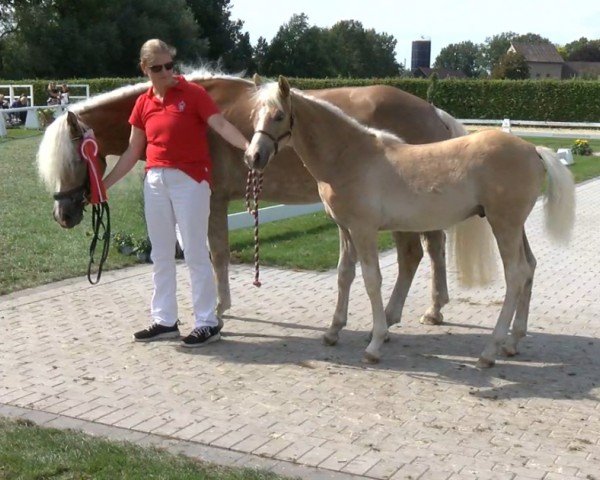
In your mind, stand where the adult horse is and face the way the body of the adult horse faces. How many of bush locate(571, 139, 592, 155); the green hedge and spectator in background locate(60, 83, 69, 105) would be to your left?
0

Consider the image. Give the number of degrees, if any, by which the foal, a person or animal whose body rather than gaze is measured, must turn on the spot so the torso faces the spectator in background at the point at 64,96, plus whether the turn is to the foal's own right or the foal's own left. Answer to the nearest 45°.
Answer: approximately 45° to the foal's own right

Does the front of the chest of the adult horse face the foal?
no

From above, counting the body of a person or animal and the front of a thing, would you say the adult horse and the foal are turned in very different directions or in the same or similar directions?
same or similar directions

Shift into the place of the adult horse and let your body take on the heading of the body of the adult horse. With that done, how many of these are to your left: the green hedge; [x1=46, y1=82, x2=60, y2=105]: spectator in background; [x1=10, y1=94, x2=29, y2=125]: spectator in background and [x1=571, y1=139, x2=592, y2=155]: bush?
0

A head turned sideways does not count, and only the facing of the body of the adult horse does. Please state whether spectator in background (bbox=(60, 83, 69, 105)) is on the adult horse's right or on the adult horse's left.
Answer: on the adult horse's right

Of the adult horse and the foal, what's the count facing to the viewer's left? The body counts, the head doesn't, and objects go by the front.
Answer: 2

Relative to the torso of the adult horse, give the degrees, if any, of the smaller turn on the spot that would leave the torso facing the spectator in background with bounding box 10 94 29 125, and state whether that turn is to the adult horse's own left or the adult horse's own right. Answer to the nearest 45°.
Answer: approximately 90° to the adult horse's own right

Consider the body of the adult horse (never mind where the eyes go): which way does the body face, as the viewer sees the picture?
to the viewer's left

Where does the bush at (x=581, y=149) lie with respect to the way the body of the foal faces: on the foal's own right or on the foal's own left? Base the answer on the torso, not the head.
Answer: on the foal's own right

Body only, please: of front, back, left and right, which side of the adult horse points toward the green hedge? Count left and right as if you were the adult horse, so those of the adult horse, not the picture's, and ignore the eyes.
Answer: right

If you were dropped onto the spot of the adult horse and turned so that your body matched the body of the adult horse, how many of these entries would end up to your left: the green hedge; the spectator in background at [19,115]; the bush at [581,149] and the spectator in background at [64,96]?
0

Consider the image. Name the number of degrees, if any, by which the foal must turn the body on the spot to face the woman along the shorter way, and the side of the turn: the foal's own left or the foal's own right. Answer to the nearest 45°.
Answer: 0° — it already faces them

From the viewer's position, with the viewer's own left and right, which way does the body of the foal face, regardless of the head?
facing to the left of the viewer

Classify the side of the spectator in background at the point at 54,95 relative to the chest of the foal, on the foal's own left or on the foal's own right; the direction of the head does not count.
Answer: on the foal's own right

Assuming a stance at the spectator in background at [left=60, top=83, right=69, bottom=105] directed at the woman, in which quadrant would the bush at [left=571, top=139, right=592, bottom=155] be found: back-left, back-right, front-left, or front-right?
front-left
